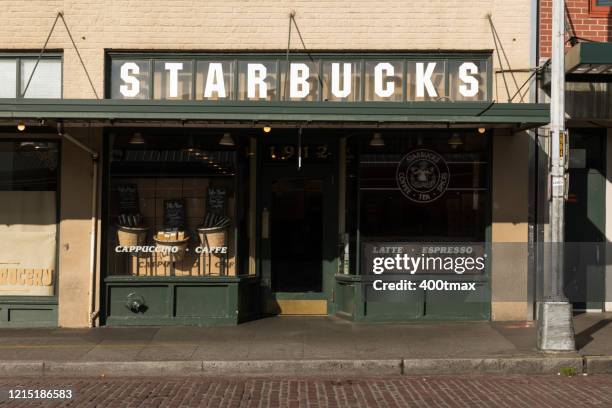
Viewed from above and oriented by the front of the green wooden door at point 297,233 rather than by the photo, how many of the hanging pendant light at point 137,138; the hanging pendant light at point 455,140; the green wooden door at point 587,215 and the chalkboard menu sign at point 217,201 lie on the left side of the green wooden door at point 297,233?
2

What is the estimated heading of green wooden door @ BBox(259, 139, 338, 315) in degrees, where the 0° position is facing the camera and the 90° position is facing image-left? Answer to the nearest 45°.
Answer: approximately 0°

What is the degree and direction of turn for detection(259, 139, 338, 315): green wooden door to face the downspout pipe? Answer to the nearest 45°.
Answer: approximately 90° to its right

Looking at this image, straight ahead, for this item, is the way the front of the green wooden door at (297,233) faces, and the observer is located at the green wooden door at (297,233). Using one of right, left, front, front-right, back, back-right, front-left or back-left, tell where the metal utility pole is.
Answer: front-left

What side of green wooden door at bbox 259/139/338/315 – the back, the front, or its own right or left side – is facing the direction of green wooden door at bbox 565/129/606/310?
left

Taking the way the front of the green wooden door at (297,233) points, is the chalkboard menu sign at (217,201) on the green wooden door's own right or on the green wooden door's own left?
on the green wooden door's own right

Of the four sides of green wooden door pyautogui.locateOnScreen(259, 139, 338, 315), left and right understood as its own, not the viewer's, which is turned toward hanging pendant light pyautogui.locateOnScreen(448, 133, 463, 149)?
left

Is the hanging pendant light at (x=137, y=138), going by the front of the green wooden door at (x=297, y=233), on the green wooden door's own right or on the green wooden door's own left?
on the green wooden door's own right

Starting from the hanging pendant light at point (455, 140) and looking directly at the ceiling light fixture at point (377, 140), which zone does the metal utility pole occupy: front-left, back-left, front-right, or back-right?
back-left

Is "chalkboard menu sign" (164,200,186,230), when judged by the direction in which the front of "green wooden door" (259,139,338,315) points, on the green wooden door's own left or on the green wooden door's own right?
on the green wooden door's own right
